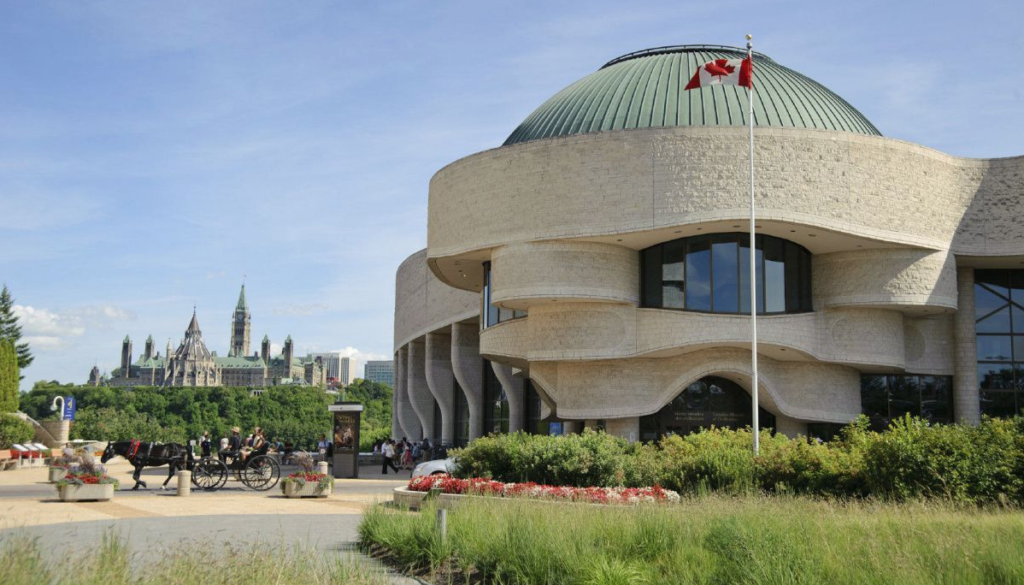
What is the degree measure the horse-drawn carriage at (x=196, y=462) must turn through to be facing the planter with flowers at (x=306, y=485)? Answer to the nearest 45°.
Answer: approximately 135° to its left

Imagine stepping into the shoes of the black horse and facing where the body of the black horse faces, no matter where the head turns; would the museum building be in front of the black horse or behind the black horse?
behind

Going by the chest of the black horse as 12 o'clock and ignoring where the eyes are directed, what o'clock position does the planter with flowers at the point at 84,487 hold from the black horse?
The planter with flowers is roughly at 10 o'clock from the black horse.

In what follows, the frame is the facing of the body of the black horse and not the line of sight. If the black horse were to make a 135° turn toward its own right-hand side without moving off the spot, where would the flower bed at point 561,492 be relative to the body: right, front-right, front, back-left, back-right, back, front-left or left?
right

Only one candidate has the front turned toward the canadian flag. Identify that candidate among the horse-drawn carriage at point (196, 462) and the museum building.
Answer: the museum building

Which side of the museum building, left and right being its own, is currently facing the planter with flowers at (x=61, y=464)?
right

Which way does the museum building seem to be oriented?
toward the camera

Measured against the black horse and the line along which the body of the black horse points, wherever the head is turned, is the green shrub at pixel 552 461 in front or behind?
behind

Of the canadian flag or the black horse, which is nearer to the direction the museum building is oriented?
the canadian flag

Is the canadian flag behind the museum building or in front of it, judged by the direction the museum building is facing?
in front

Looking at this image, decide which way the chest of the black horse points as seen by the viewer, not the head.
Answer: to the viewer's left

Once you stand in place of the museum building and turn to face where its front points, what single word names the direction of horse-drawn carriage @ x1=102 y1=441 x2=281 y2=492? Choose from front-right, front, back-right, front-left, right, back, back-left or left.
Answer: front-right

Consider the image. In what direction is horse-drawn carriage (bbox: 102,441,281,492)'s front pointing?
to the viewer's left

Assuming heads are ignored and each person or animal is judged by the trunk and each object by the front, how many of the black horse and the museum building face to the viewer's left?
1

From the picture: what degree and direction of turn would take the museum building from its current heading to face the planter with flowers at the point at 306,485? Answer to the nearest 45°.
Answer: approximately 45° to its right
